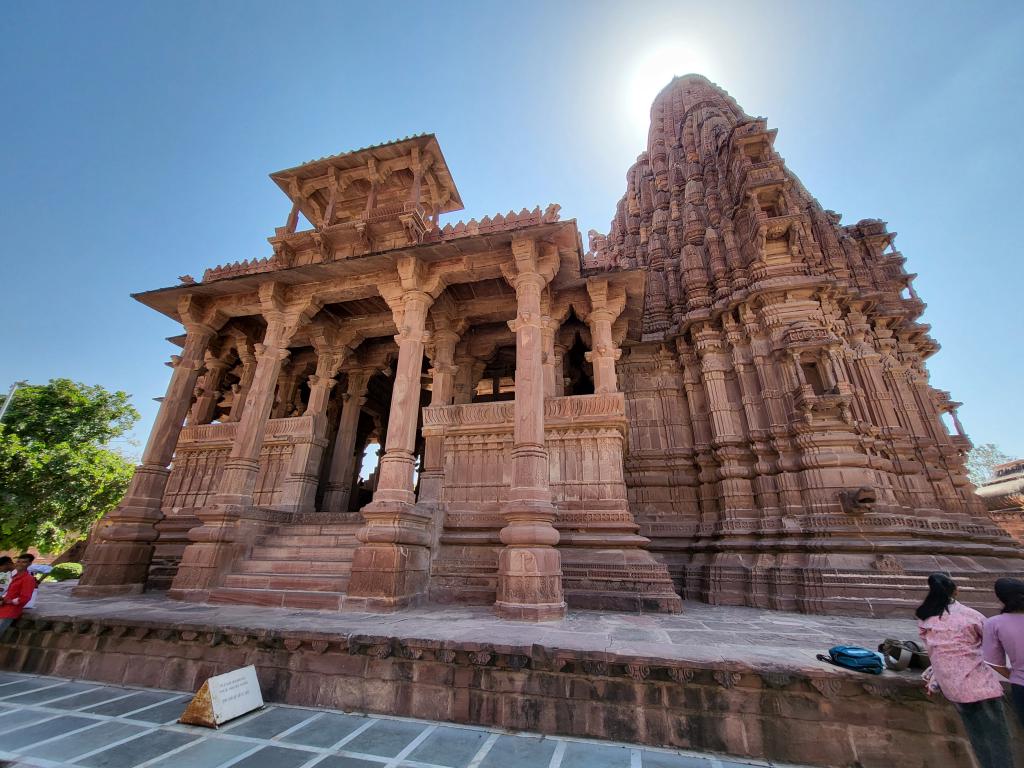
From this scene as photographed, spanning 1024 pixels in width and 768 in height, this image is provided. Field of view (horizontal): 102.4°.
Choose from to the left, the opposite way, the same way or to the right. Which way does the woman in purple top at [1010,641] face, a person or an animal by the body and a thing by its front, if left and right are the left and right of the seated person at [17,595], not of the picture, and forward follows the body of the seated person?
the opposite way

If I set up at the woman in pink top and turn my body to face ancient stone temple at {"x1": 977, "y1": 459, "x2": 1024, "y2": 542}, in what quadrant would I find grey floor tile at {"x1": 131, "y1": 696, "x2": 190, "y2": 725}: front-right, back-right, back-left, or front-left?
back-left

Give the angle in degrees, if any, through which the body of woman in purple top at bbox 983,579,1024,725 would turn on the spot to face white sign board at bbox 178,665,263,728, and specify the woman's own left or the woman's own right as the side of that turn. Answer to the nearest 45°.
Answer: approximately 135° to the woman's own left

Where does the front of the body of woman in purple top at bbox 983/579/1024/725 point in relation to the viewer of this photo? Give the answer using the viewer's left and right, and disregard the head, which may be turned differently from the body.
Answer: facing away from the viewer

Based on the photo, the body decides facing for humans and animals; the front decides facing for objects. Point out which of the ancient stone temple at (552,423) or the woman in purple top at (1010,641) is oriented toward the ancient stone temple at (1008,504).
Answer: the woman in purple top

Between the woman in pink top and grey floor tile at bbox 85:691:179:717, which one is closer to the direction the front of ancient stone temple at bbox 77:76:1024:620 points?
the grey floor tile

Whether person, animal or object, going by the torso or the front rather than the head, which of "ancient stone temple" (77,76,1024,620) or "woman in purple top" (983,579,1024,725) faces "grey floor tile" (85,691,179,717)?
the ancient stone temple

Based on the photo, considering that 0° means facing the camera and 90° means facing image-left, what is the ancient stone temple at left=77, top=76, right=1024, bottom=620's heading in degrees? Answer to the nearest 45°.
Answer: approximately 45°

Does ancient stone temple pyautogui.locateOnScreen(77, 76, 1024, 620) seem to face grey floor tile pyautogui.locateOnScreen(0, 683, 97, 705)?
yes

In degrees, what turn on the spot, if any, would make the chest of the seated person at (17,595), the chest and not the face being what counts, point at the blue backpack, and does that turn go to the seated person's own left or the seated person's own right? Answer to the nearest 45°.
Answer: approximately 135° to the seated person's own left

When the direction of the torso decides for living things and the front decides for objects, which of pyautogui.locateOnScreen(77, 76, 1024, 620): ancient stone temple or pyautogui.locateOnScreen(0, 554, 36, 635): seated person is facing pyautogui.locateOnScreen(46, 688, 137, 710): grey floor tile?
the ancient stone temple

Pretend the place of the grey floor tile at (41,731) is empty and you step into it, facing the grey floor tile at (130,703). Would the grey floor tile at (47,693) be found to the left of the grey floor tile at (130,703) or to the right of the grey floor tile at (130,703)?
left
